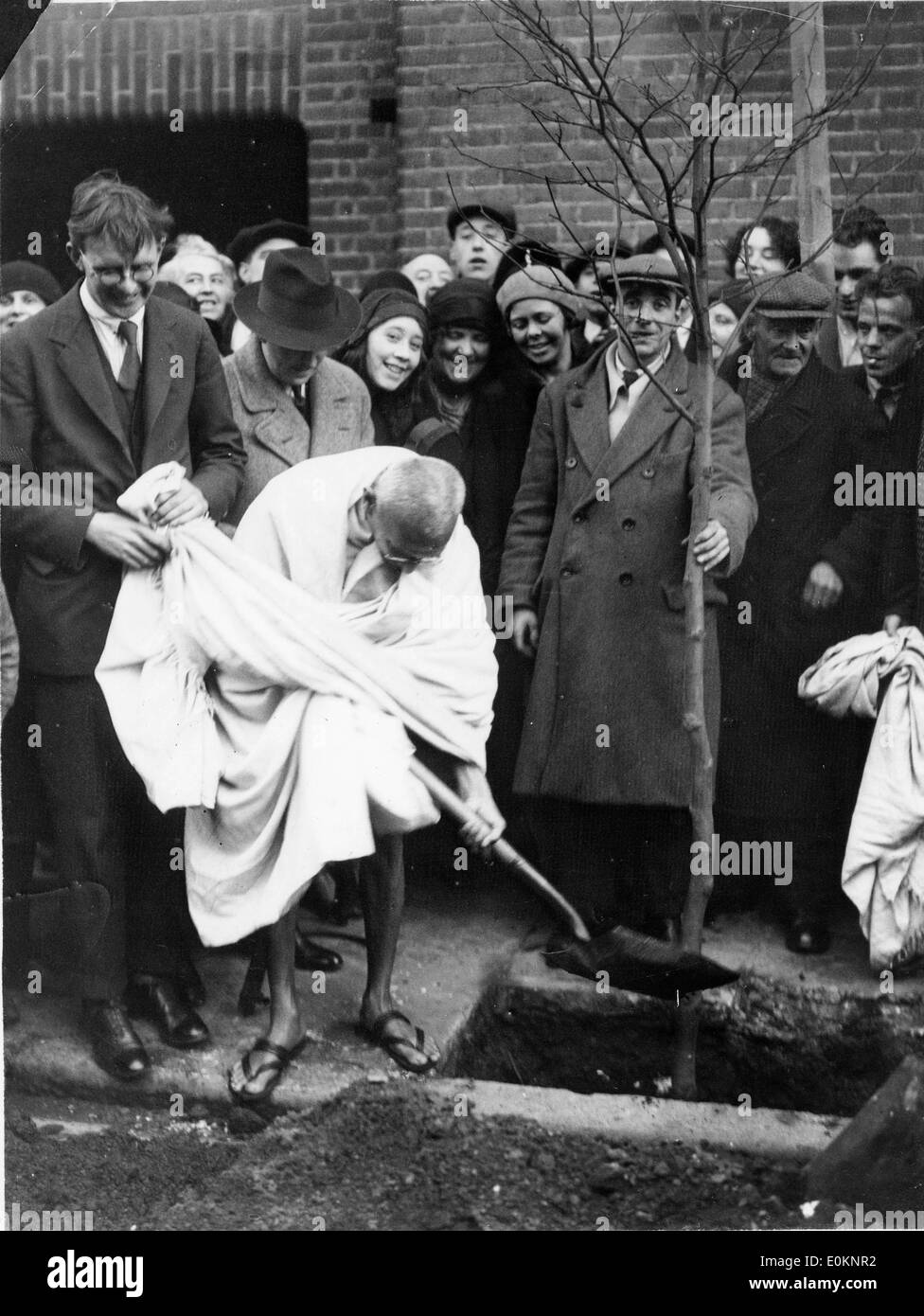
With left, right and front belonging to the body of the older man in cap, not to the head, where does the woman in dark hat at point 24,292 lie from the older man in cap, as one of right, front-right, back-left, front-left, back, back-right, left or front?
front-right

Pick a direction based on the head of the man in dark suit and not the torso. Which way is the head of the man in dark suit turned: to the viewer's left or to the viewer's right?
to the viewer's right

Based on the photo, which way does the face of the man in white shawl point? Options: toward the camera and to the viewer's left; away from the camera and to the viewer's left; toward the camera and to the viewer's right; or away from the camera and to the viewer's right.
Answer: toward the camera and to the viewer's right

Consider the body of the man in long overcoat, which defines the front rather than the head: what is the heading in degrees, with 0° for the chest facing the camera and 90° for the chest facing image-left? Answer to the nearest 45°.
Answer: approximately 0°

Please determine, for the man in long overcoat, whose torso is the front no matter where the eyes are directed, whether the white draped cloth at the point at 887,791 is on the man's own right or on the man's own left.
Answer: on the man's own left

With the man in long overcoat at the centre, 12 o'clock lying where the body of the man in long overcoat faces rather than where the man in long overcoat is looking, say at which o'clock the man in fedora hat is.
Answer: The man in fedora hat is roughly at 3 o'clock from the man in long overcoat.

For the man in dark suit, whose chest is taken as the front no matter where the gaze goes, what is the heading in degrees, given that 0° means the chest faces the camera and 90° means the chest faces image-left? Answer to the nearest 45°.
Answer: approximately 315°
